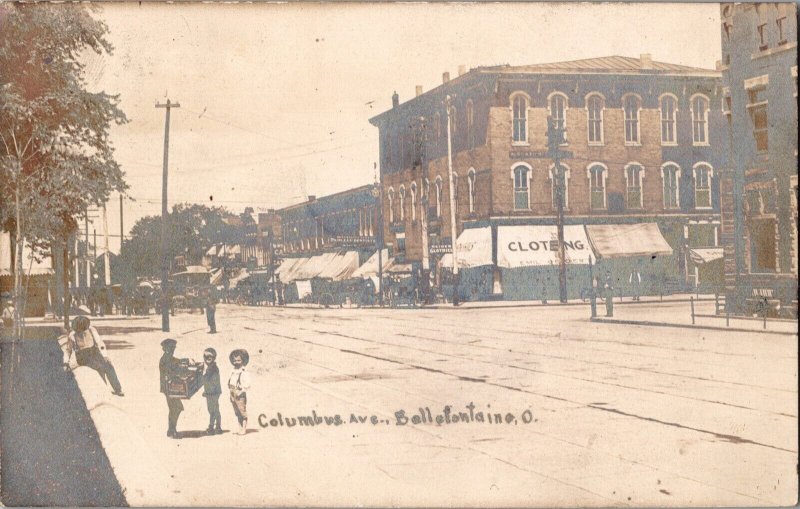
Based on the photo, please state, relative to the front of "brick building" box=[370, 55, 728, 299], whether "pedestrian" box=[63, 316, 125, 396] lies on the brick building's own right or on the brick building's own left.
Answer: on the brick building's own right

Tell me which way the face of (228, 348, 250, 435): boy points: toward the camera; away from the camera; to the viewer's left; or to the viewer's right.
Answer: toward the camera

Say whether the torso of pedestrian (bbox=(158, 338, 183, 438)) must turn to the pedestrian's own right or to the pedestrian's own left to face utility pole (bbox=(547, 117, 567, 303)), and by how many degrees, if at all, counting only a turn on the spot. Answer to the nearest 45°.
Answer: approximately 45° to the pedestrian's own left

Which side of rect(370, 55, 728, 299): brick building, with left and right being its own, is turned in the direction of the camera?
front

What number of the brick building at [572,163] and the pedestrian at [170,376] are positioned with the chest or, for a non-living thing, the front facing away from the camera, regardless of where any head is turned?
0

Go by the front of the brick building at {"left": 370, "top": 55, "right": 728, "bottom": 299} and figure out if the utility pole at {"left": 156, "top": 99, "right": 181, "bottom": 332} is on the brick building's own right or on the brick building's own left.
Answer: on the brick building's own right

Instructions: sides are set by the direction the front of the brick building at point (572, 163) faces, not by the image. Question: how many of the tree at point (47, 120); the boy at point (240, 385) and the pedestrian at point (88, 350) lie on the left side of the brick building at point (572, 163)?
0

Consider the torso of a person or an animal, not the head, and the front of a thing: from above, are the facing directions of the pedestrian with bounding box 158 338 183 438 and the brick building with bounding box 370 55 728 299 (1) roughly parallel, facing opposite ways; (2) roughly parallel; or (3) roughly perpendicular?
roughly perpendicular

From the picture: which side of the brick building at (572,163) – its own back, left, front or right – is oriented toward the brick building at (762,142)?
left

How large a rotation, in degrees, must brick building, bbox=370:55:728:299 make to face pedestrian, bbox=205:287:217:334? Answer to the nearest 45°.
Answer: approximately 90° to its right

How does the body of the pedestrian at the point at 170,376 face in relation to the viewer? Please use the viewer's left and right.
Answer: facing the viewer and to the right of the viewer

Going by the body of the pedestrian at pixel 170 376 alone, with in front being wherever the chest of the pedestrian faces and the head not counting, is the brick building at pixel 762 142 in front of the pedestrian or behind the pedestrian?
in front
